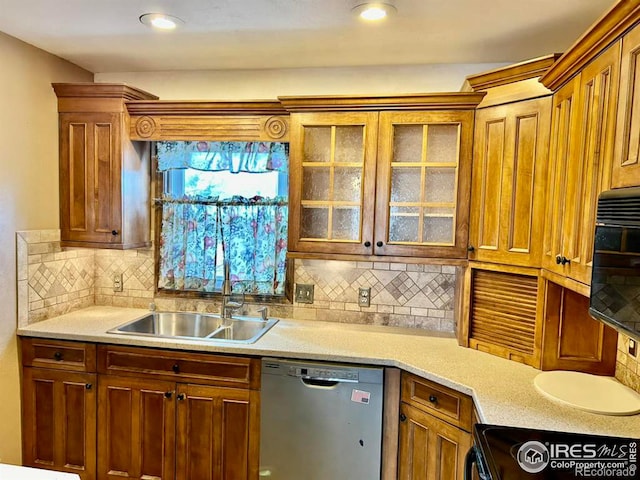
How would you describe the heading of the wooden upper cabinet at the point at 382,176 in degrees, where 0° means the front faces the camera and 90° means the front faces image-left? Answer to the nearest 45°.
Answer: approximately 0°

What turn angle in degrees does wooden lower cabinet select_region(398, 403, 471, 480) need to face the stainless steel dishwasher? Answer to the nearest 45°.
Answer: approximately 45° to its right

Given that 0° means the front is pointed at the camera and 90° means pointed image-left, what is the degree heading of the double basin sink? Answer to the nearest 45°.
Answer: approximately 0°

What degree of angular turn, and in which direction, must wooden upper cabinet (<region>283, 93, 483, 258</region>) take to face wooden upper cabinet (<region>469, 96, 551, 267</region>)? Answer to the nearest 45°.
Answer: approximately 90° to its left

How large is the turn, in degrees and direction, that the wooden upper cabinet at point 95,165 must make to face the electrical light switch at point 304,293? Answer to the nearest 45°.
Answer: approximately 90° to its left

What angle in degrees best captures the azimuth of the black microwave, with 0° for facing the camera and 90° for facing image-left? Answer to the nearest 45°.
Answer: approximately 45°

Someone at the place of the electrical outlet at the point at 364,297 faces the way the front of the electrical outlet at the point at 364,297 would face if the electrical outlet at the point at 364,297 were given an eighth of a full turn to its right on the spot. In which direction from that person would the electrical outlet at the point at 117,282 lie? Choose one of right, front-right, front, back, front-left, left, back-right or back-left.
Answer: front-right

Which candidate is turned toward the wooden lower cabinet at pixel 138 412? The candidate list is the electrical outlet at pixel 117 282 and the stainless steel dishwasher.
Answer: the electrical outlet
